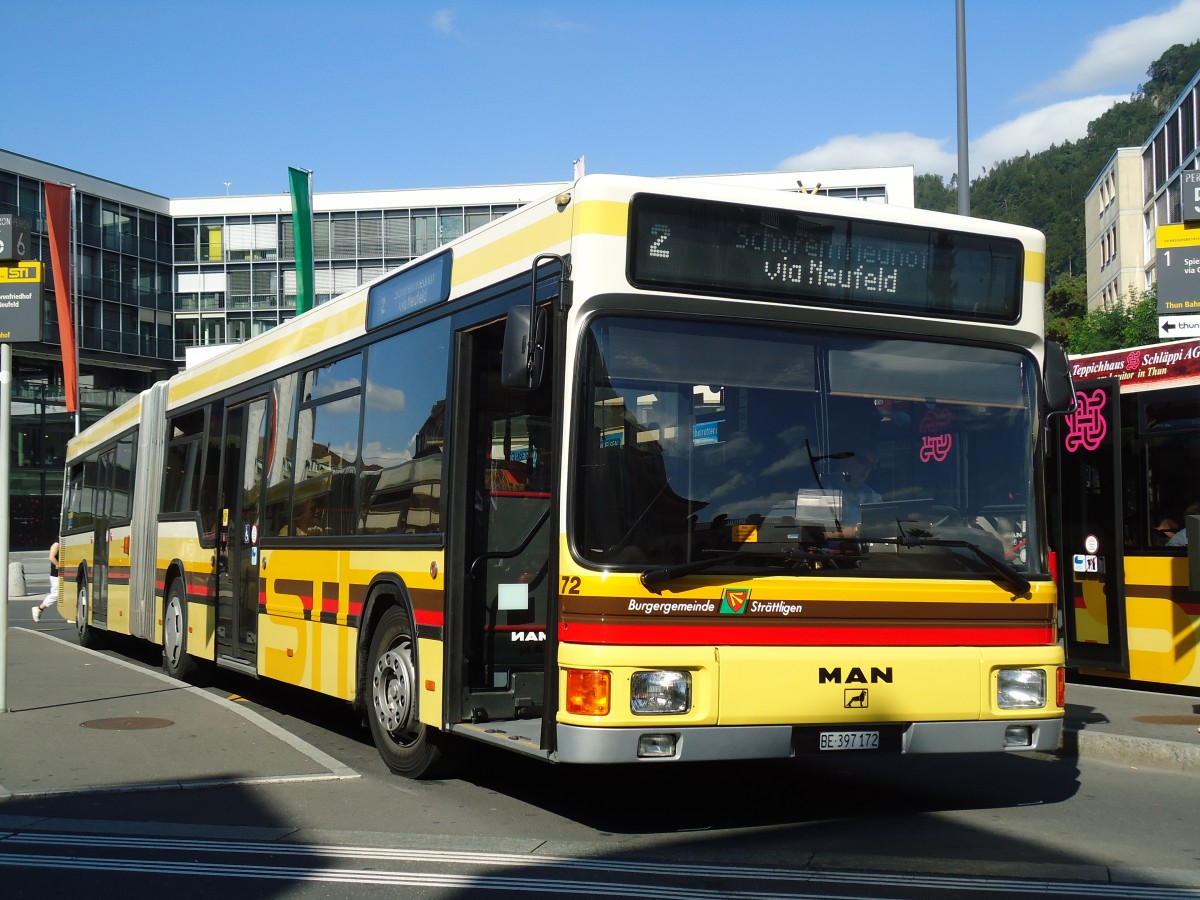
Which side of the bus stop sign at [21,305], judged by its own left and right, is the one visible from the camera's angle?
front

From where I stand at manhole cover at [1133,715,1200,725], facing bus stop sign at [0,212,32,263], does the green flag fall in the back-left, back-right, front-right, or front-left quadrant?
front-right

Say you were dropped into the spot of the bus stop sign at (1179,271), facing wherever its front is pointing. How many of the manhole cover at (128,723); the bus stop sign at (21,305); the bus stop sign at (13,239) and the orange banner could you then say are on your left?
0

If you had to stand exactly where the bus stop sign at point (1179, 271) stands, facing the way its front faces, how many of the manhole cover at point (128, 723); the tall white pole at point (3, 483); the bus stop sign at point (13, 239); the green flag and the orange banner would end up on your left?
0

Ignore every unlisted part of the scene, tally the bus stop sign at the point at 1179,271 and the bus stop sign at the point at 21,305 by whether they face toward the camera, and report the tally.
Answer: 2

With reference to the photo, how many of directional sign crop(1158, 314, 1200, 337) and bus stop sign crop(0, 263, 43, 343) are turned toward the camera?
2

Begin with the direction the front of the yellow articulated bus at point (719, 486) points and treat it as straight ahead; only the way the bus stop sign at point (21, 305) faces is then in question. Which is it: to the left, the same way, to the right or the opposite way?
the same way

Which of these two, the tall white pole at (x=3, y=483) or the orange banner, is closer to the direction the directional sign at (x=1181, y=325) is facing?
the tall white pole

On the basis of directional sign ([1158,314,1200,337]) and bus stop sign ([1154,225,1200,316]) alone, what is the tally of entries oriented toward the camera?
2

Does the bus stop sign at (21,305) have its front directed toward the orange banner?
no

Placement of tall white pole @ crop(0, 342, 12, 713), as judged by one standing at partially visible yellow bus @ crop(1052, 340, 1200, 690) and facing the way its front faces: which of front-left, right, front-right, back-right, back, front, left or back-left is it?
right

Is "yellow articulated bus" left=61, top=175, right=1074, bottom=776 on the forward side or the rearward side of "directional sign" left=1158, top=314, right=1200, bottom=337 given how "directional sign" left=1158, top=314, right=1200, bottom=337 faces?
on the forward side

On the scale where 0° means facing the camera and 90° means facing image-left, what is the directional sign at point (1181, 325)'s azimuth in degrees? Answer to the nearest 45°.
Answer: approximately 0°

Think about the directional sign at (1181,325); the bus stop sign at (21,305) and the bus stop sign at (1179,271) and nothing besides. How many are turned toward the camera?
3

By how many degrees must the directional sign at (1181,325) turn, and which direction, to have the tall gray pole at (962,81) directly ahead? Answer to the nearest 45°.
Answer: approximately 135° to its right
